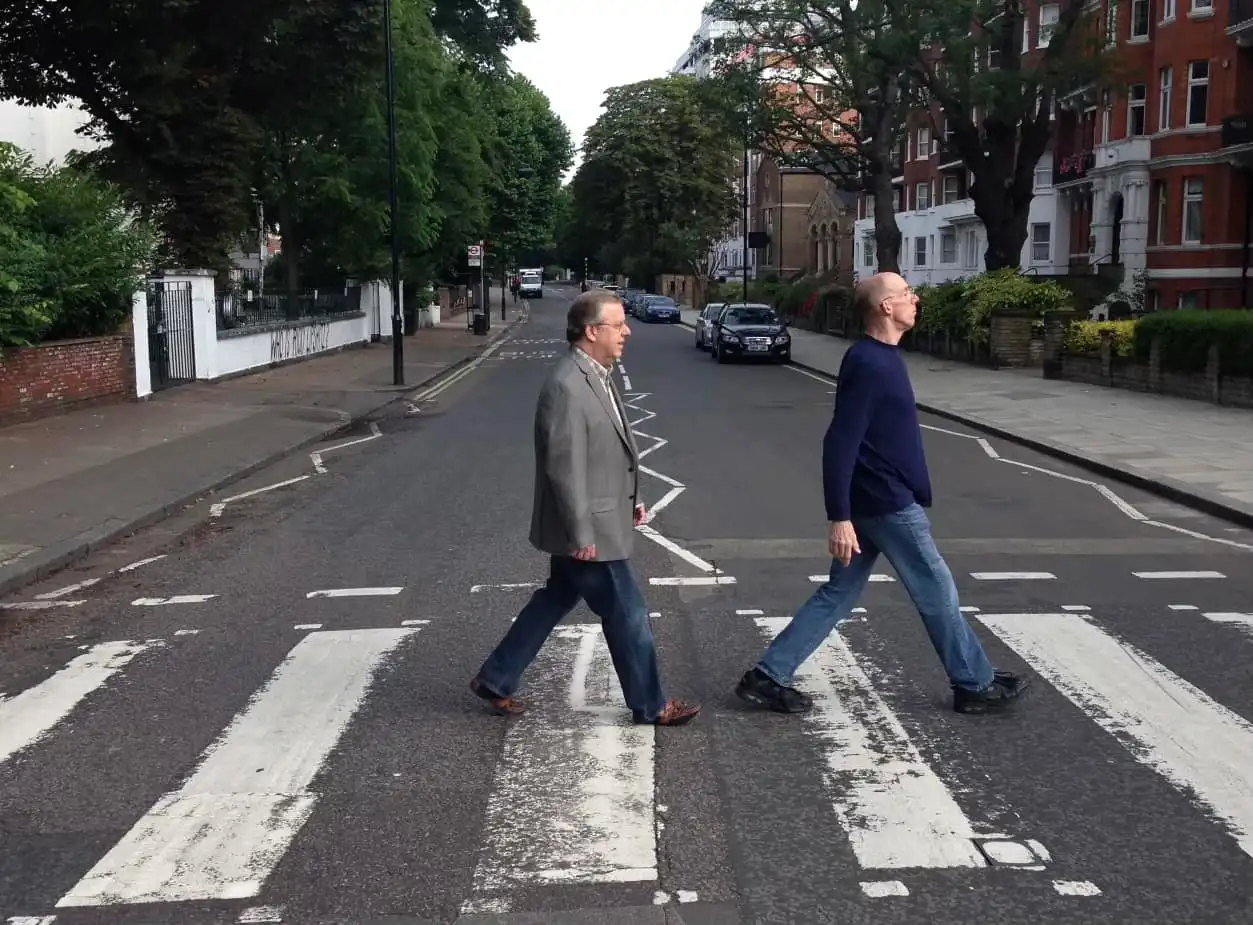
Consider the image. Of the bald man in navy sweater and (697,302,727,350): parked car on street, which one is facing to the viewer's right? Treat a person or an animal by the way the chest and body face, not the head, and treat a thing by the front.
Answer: the bald man in navy sweater

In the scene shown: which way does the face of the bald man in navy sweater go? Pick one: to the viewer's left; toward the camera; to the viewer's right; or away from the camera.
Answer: to the viewer's right

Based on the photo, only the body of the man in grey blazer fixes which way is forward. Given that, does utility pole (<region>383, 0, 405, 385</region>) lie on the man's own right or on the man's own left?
on the man's own left

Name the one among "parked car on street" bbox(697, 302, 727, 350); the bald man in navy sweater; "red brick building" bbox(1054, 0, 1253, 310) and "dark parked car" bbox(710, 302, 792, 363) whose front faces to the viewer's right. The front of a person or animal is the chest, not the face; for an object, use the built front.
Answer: the bald man in navy sweater

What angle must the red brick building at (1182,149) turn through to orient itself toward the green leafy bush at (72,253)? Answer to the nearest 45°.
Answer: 0° — it already faces it

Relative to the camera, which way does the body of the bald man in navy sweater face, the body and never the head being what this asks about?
to the viewer's right

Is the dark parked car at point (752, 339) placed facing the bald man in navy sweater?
yes

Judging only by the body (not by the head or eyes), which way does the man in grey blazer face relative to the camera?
to the viewer's right

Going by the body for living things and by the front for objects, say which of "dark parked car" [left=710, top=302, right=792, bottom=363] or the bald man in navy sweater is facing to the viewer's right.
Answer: the bald man in navy sweater

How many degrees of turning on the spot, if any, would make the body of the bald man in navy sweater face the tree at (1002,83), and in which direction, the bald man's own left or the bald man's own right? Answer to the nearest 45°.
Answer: approximately 90° to the bald man's own left

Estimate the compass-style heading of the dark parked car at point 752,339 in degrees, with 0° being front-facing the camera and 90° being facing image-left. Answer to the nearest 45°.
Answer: approximately 0°
